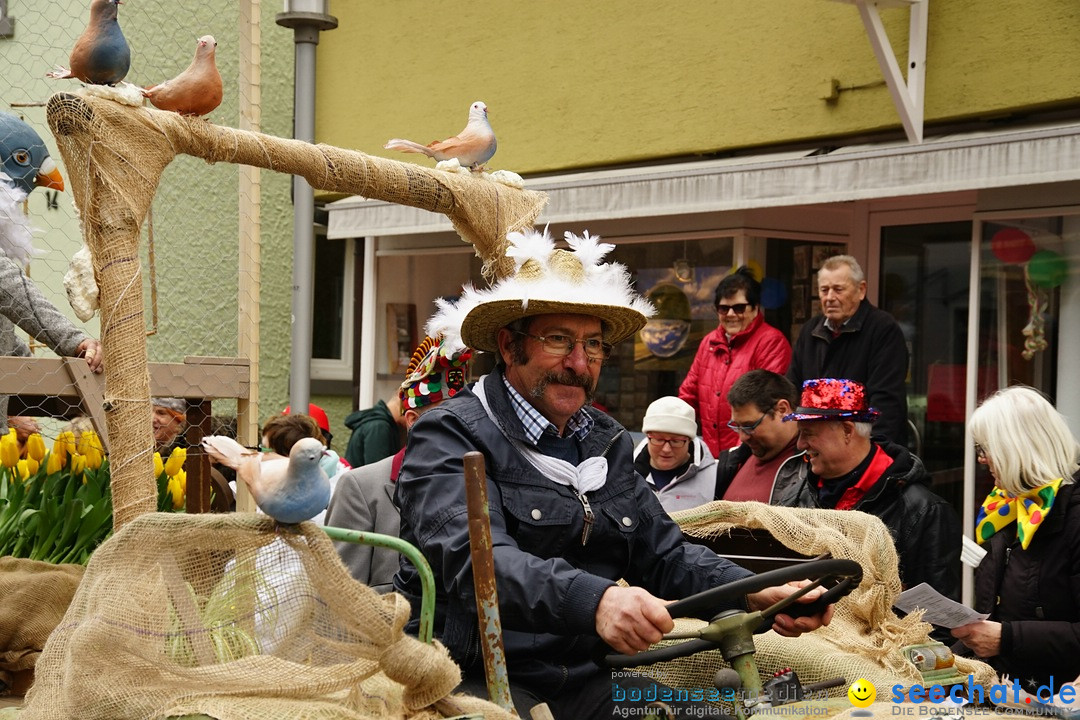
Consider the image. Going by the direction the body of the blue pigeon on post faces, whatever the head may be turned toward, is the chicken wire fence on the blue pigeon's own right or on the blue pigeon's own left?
on the blue pigeon's own left

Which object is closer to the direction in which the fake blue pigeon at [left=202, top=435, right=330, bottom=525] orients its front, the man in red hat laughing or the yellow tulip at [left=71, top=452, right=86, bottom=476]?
the man in red hat laughing

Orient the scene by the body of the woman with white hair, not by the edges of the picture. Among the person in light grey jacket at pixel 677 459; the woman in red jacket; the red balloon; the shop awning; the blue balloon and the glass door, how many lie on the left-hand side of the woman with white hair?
0

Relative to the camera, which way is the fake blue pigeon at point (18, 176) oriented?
to the viewer's right

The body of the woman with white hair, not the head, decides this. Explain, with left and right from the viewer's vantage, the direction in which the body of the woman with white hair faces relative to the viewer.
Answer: facing to the left of the viewer

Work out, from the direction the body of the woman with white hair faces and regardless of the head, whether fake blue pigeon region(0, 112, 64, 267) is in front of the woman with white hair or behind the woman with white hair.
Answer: in front

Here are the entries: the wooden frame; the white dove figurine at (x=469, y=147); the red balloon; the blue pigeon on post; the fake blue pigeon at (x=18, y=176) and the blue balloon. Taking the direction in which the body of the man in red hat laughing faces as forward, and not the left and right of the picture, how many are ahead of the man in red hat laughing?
4

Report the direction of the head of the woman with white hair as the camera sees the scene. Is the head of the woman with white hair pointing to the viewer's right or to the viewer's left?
to the viewer's left

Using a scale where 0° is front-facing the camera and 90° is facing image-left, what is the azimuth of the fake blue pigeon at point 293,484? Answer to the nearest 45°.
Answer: approximately 315°

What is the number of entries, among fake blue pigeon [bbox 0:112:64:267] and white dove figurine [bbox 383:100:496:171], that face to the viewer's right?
2

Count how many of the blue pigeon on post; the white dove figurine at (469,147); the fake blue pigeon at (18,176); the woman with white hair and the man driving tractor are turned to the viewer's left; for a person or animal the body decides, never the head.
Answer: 1

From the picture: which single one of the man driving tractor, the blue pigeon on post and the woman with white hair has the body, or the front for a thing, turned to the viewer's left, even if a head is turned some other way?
the woman with white hair

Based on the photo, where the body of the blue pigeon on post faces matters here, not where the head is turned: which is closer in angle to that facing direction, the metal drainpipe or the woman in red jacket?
the woman in red jacket

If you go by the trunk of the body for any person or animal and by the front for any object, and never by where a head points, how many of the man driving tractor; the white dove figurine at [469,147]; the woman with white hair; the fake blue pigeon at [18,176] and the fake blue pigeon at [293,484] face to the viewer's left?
1

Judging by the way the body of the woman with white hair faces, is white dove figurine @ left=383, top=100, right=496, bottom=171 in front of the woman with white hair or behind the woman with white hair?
in front
